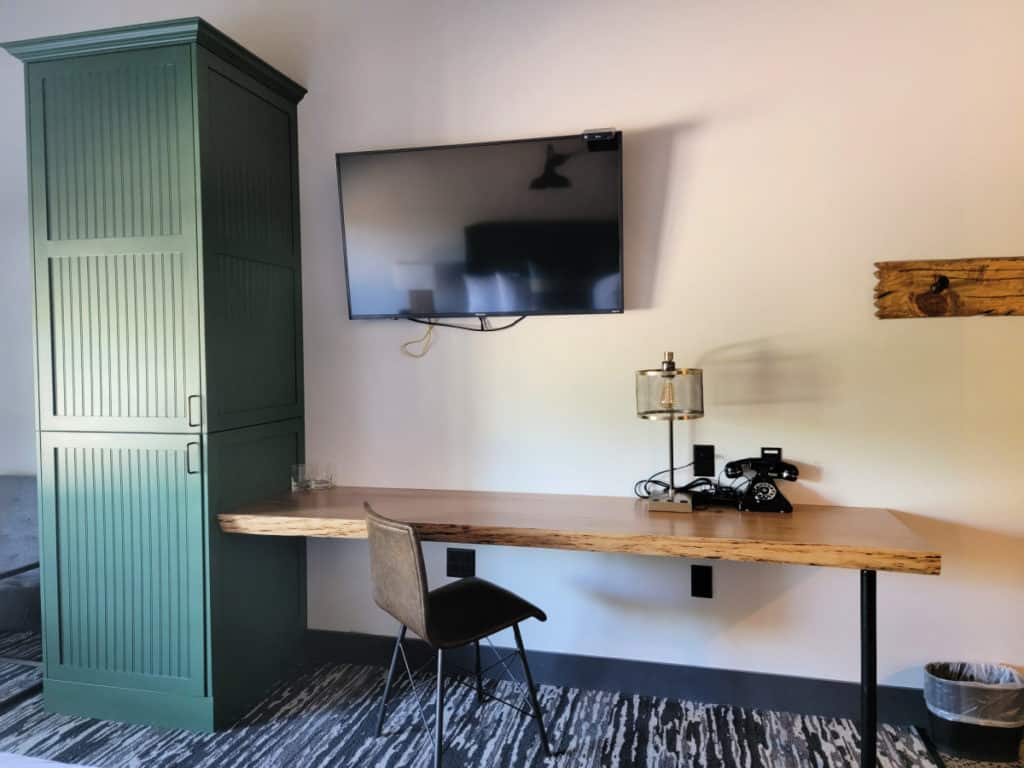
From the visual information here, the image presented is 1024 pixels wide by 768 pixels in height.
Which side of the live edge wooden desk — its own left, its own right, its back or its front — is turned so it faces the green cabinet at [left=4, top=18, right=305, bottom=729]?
right

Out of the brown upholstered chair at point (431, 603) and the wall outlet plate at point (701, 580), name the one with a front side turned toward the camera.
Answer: the wall outlet plate

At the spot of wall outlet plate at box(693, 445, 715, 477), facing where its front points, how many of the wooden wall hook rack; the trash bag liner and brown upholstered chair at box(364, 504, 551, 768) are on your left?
2

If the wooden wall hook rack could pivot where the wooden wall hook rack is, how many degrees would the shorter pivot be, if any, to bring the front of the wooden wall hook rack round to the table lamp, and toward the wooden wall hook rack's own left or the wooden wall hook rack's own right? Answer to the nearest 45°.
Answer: approximately 45° to the wooden wall hook rack's own right

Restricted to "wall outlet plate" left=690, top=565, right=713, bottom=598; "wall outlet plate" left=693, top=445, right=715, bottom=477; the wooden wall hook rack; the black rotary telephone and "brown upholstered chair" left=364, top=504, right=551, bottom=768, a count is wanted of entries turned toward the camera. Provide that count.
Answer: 4

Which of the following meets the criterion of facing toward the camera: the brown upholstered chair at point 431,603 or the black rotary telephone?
the black rotary telephone

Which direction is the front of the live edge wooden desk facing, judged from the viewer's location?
facing the viewer

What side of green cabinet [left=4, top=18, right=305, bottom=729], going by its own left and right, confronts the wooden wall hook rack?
left

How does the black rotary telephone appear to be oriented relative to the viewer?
toward the camera

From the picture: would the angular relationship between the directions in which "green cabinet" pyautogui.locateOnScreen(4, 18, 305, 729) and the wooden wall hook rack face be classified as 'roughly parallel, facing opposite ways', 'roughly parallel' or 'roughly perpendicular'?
roughly parallel

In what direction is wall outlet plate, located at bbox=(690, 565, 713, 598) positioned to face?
toward the camera
